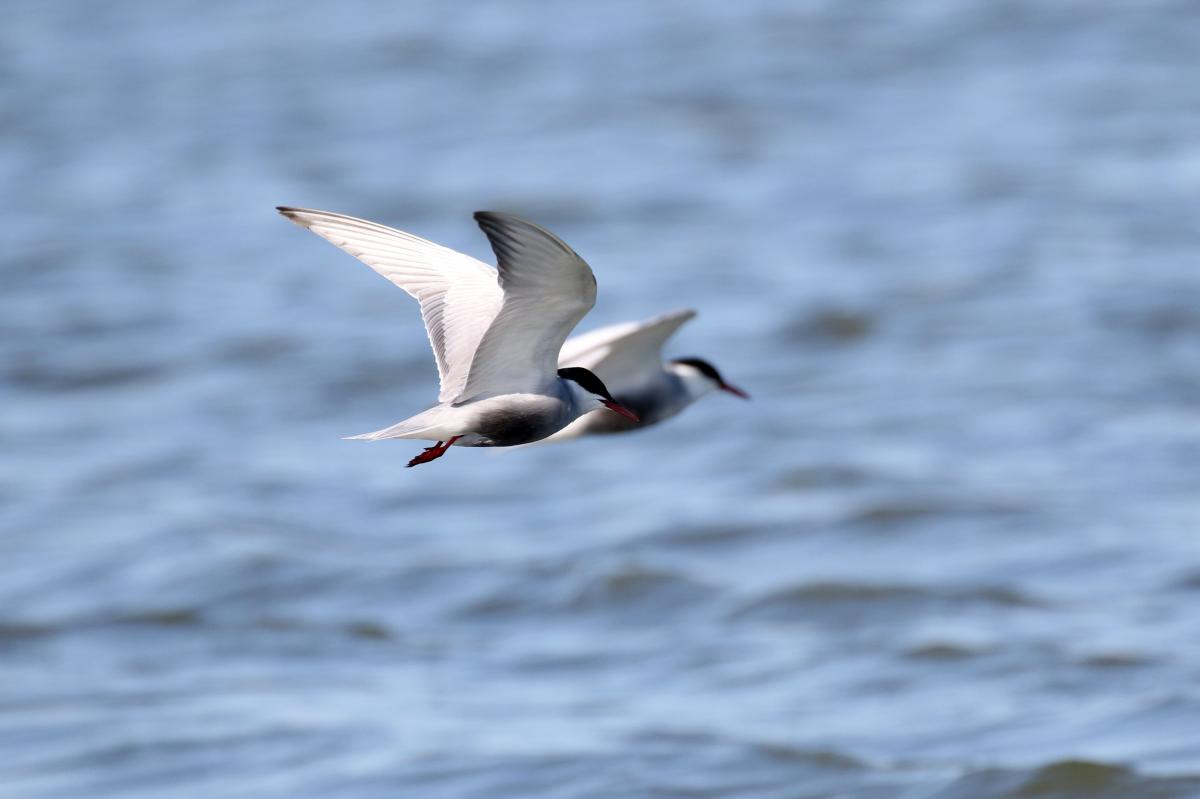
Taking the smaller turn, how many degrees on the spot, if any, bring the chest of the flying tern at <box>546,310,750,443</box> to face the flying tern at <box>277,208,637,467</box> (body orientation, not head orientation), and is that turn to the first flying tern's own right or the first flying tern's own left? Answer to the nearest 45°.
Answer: approximately 90° to the first flying tern's own right

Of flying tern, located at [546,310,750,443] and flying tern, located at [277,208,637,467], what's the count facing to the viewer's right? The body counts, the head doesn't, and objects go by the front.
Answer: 2

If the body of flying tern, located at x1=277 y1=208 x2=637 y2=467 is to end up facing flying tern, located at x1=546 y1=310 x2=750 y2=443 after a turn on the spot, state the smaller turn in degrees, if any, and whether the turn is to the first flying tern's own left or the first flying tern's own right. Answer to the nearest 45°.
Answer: approximately 90° to the first flying tern's own left

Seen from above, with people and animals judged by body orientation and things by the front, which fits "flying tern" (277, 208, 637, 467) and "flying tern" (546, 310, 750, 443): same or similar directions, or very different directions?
same or similar directions

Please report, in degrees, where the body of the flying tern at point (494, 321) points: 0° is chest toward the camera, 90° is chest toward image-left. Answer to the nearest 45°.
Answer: approximately 270°

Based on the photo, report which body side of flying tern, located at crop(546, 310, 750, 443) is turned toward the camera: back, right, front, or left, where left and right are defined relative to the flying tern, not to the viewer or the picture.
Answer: right
